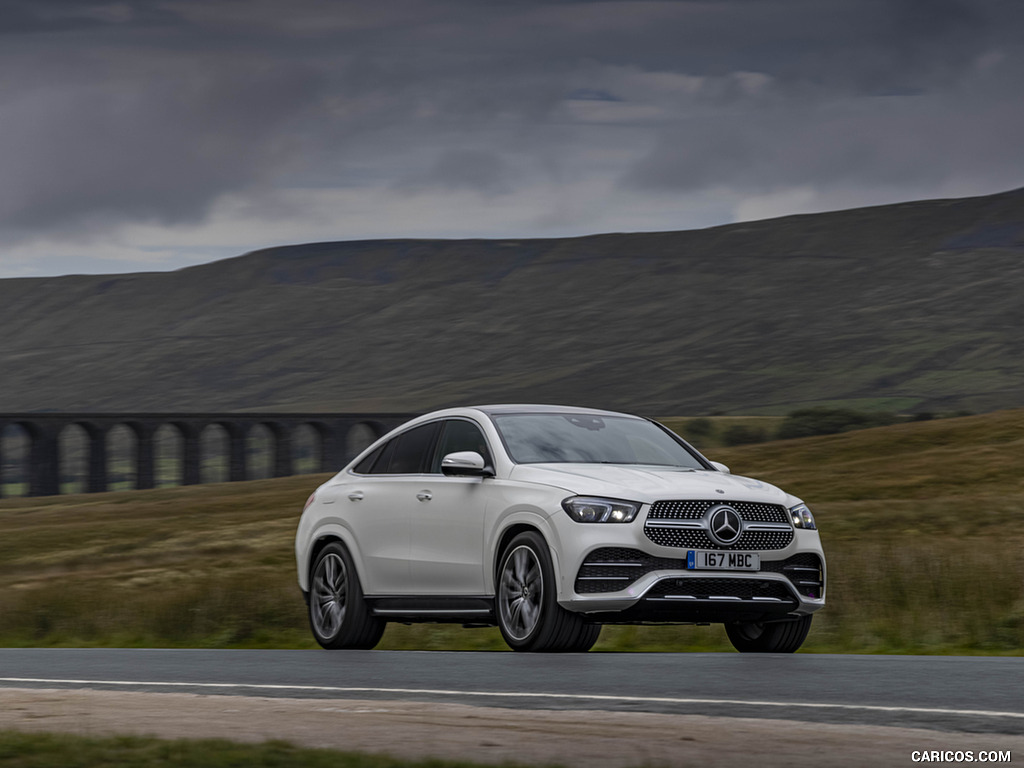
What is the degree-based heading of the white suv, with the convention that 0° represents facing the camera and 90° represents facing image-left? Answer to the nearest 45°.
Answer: approximately 315°
